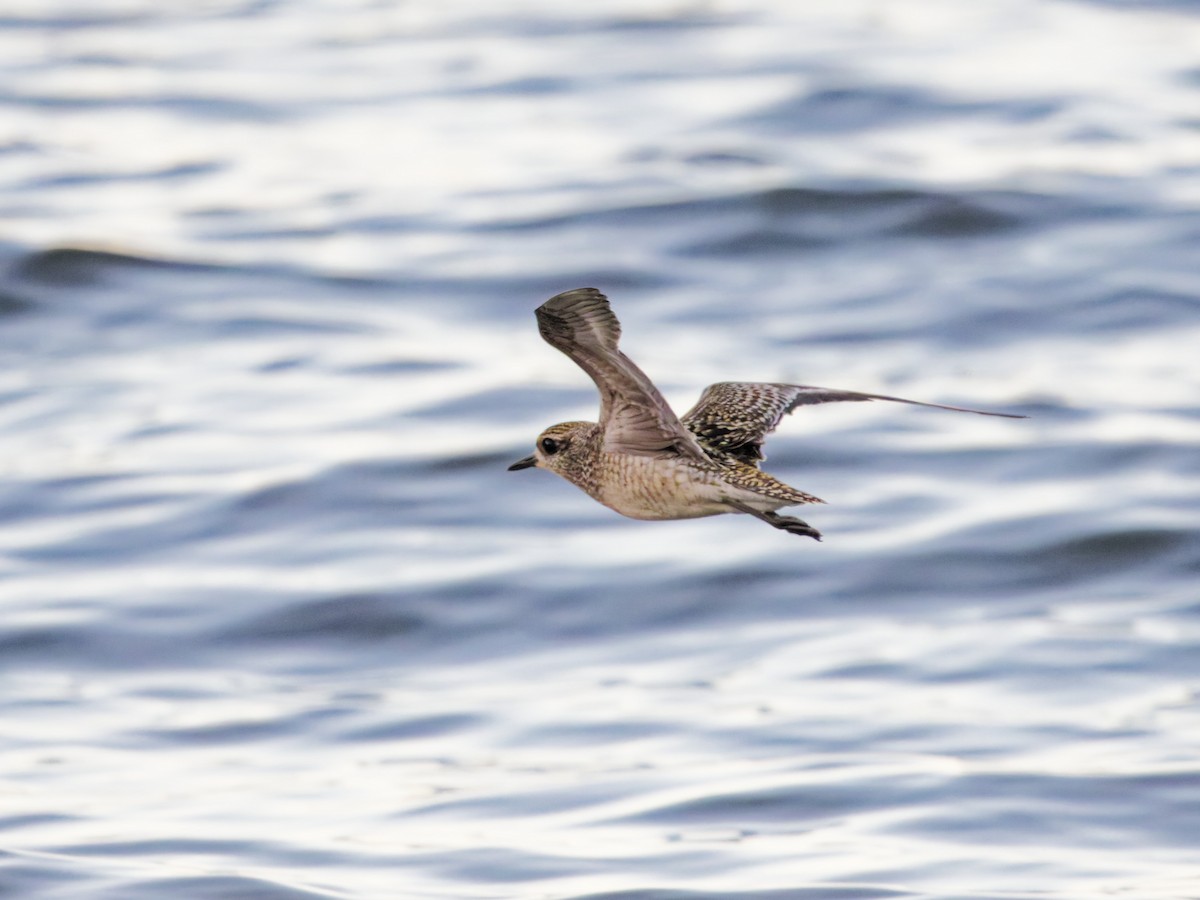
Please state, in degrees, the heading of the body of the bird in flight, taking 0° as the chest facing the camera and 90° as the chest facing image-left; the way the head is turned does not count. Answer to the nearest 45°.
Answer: approximately 90°
